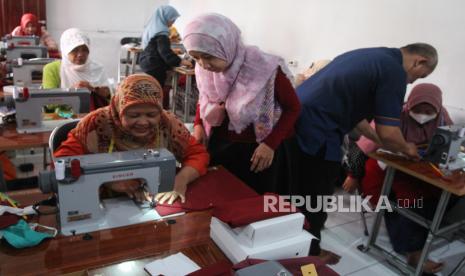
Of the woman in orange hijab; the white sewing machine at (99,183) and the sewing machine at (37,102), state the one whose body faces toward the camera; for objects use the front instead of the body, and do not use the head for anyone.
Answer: the woman in orange hijab

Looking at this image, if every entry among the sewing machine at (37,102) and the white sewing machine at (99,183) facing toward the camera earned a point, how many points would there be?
0

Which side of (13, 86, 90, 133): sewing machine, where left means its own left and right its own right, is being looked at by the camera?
back

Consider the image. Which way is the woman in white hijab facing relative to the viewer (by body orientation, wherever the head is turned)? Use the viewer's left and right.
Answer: facing the viewer and to the right of the viewer

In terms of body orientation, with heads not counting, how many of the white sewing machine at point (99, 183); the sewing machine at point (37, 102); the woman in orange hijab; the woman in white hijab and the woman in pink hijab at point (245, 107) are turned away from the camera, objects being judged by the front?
2

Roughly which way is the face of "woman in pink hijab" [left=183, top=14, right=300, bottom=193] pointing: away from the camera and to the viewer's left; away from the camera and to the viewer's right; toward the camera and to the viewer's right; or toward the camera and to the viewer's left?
toward the camera and to the viewer's left

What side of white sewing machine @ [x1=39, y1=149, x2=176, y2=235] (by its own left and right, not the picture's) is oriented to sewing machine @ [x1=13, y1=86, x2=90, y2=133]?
front

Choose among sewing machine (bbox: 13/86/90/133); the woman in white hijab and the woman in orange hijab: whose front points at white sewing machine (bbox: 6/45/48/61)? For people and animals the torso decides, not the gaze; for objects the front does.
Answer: the sewing machine

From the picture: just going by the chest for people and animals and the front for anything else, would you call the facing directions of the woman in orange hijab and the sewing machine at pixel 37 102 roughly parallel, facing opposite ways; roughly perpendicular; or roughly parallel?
roughly parallel, facing opposite ways

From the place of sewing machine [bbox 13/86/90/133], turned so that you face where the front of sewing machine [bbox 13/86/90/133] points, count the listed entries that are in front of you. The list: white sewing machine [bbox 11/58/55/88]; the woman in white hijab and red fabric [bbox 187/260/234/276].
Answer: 2

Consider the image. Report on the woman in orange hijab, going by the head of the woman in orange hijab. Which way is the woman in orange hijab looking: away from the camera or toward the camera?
toward the camera

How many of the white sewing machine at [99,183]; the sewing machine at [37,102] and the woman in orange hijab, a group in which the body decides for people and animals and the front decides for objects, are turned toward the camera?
1

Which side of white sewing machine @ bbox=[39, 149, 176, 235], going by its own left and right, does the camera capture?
back

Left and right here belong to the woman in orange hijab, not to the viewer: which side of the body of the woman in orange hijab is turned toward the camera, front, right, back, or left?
front

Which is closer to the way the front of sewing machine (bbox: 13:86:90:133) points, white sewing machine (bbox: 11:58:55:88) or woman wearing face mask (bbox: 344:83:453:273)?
the white sewing machine
